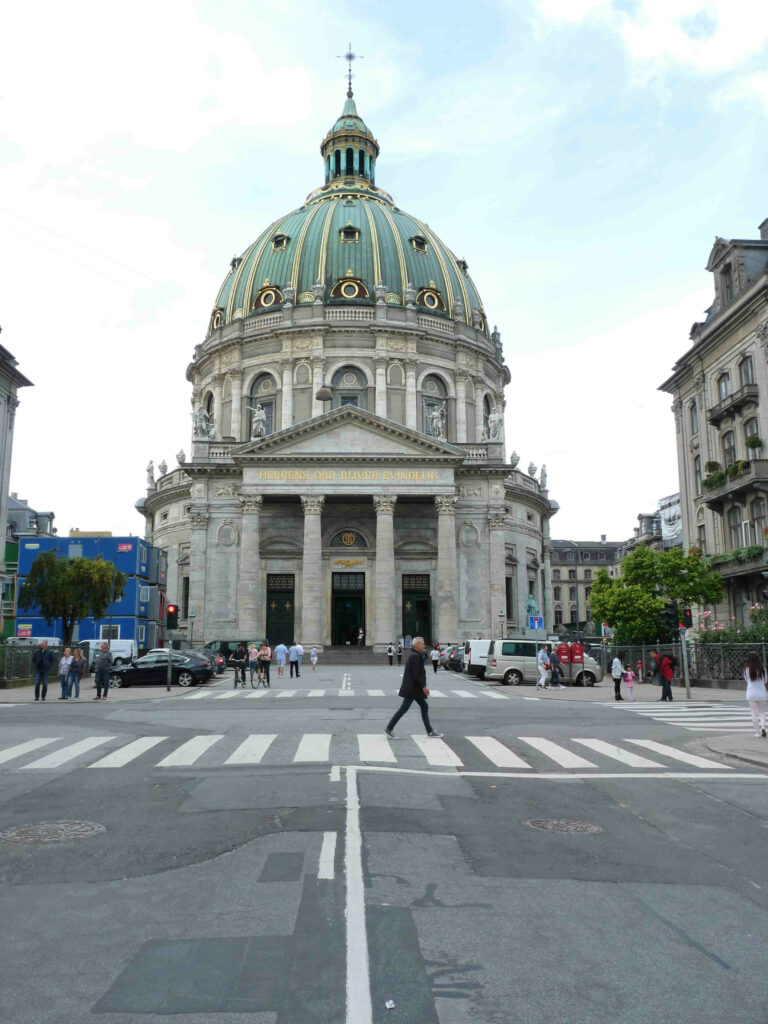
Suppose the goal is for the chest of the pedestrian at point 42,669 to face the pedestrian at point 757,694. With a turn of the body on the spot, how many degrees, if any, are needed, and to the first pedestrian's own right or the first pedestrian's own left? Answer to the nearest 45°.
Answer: approximately 45° to the first pedestrian's own left

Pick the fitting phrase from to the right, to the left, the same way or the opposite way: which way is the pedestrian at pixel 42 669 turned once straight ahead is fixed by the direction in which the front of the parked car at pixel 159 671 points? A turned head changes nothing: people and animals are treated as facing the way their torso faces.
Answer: to the left

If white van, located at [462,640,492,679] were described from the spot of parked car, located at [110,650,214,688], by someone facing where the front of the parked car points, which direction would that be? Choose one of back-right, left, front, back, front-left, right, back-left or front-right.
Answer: back

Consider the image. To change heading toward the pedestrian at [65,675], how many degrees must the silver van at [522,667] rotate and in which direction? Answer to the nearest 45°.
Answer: approximately 135° to its right

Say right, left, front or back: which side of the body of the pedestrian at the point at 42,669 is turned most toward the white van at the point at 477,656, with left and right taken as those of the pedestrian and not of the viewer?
left

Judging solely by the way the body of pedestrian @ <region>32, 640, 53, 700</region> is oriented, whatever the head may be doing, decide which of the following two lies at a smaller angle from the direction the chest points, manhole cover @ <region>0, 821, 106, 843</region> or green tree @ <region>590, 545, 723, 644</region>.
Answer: the manhole cover

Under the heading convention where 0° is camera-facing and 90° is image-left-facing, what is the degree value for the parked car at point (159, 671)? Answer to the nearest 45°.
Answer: approximately 90°

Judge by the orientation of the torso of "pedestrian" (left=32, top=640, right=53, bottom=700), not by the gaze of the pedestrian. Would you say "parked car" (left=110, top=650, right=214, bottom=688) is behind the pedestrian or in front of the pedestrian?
behind

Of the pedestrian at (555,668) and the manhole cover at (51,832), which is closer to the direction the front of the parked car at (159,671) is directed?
the manhole cover

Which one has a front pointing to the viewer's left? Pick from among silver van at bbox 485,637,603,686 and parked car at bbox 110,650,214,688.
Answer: the parked car

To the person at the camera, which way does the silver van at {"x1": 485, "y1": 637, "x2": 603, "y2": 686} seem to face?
facing to the right of the viewer
